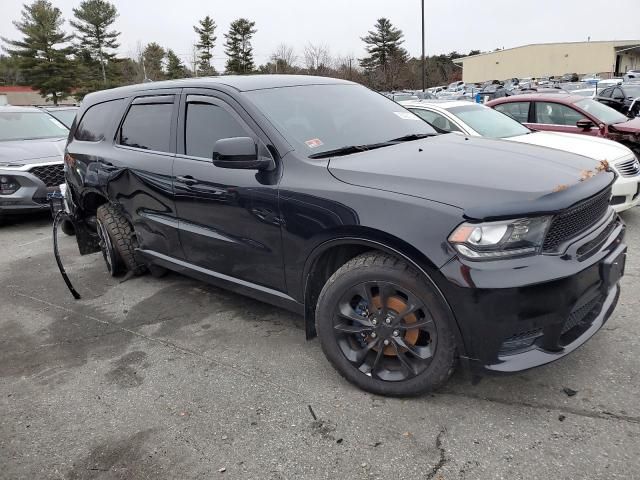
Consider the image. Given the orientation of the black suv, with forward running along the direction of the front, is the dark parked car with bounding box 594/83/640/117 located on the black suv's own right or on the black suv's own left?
on the black suv's own left

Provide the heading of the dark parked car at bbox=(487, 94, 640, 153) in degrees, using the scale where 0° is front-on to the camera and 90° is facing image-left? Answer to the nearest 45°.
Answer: approximately 315°

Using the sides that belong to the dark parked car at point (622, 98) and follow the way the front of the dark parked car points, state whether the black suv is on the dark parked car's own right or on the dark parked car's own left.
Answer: on the dark parked car's own right

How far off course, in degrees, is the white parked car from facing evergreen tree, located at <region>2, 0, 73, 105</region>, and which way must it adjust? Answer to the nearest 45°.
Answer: approximately 180°

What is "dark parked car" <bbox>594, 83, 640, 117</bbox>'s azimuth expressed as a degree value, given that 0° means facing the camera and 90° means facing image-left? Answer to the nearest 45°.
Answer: approximately 315°

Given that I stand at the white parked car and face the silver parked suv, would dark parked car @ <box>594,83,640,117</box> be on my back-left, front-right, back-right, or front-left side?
back-right

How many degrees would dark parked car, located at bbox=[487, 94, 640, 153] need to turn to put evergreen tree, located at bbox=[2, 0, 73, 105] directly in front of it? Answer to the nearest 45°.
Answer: approximately 180°

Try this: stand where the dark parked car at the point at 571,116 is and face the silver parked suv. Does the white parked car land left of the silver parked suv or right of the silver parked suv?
left

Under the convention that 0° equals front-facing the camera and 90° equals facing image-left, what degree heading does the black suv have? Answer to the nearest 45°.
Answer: approximately 315°
